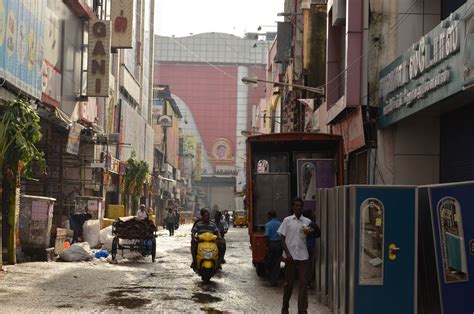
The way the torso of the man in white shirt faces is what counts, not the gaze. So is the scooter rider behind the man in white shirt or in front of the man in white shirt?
behind

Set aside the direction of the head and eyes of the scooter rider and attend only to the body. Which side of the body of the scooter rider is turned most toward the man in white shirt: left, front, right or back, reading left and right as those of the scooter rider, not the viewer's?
front

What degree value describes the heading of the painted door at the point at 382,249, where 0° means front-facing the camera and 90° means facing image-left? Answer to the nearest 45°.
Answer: approximately 0°

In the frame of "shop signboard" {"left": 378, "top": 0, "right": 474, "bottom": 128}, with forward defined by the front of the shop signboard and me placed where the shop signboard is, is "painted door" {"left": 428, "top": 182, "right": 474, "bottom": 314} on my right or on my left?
on my left

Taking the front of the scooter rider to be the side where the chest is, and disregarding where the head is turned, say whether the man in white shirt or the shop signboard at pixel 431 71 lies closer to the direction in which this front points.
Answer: the man in white shirt

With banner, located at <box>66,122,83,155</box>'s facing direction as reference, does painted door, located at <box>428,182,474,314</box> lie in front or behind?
in front

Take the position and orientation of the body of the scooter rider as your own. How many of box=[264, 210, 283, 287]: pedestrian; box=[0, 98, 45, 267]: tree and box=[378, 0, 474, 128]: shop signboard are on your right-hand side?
1
